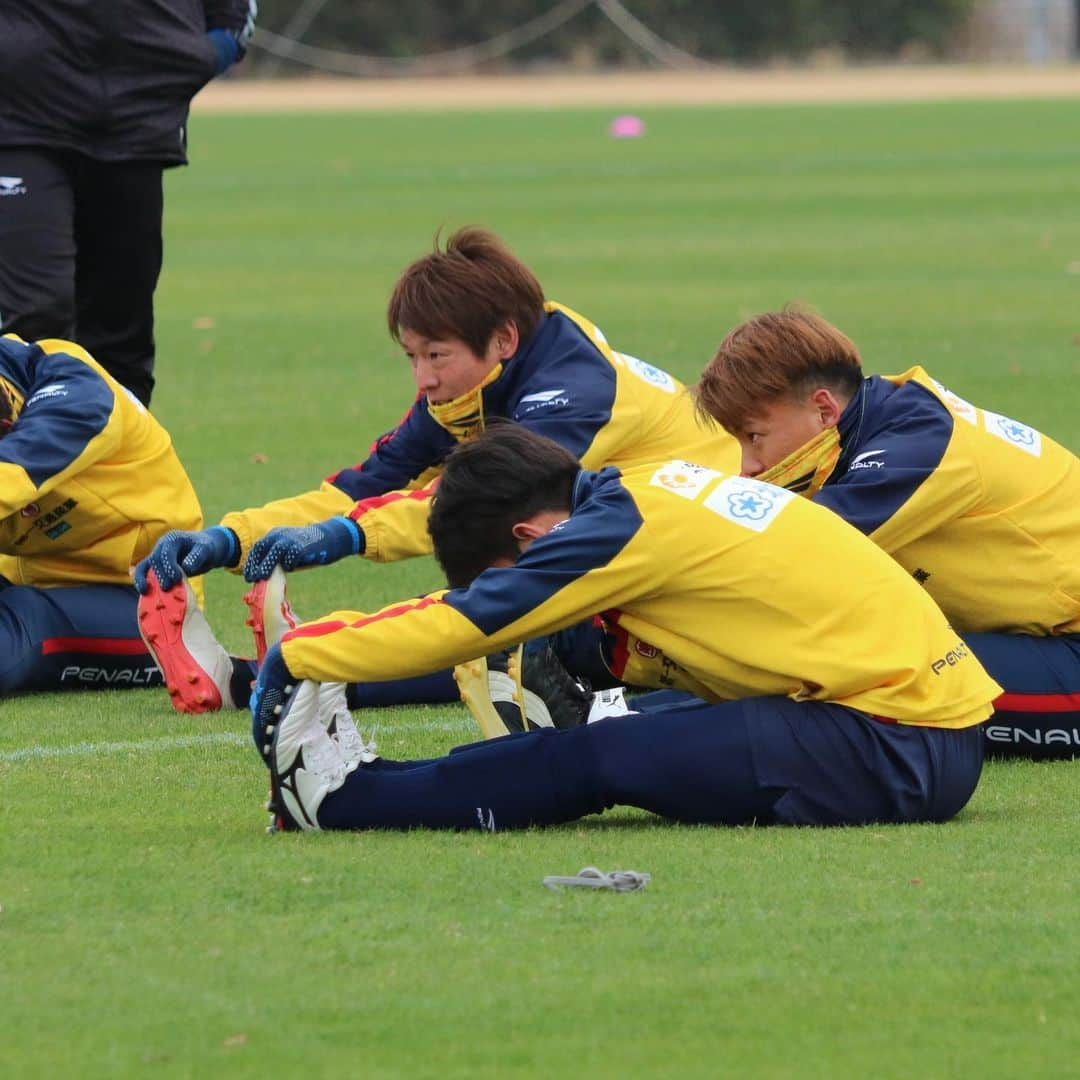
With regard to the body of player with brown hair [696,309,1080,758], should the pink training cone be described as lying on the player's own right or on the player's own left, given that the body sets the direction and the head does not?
on the player's own right

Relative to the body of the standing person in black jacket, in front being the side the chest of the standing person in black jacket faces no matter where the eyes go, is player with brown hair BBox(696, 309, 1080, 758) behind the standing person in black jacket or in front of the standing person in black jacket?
in front

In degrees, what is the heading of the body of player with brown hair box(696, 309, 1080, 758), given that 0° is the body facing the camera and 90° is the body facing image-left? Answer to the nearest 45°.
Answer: approximately 90°

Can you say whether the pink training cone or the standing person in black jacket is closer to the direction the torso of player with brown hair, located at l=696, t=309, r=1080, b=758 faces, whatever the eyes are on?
the standing person in black jacket
